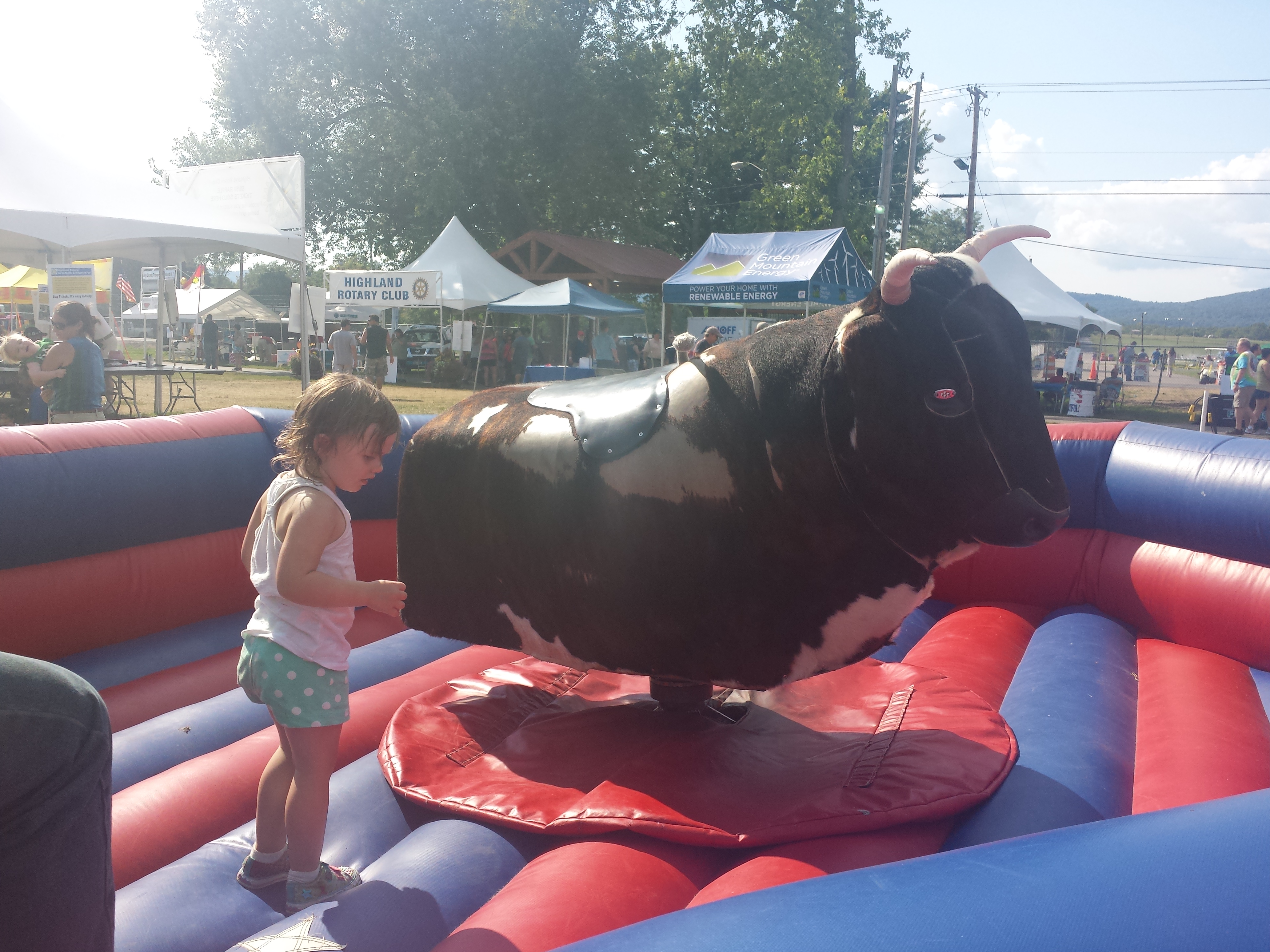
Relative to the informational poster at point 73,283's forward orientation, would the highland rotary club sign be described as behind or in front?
behind

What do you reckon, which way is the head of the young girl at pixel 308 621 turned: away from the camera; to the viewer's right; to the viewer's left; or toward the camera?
to the viewer's right

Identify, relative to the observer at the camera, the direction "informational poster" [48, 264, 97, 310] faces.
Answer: facing the viewer

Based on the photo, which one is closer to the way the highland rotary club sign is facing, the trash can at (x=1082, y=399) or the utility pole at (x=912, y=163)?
the trash can

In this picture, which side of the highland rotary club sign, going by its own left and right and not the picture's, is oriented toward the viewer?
front

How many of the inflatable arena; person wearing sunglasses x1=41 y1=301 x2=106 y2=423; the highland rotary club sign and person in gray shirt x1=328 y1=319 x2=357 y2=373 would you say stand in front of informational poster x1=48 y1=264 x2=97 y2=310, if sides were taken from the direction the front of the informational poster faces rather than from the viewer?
2
